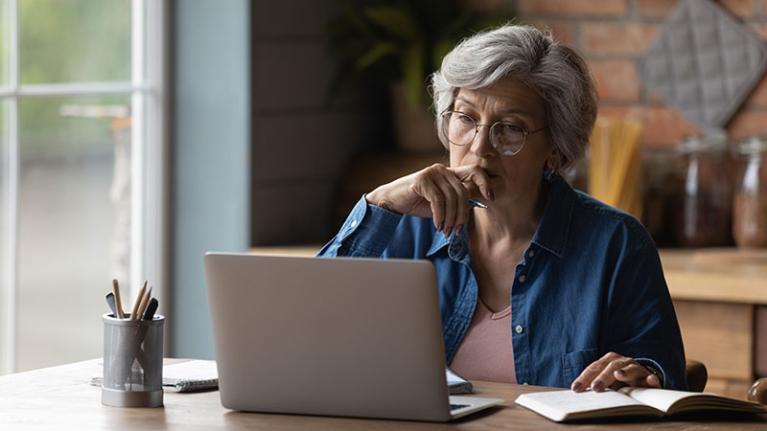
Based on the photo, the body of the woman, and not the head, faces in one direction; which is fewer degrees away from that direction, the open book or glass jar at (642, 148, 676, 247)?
the open book

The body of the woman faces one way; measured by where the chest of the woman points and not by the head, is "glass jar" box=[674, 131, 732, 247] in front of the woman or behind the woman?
behind

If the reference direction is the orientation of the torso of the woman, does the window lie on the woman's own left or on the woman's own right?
on the woman's own right

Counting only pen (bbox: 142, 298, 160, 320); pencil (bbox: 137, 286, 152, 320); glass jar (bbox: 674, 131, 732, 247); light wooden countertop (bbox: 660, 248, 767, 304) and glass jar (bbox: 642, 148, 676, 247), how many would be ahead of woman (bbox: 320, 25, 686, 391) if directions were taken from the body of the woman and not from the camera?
2

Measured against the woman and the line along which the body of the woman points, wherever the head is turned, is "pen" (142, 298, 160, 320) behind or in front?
in front

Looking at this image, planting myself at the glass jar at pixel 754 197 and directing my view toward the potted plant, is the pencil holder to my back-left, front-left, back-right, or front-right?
front-left

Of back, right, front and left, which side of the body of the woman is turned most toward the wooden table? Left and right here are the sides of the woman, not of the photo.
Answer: front

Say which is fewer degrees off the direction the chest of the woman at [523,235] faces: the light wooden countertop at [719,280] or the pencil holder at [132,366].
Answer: the pencil holder

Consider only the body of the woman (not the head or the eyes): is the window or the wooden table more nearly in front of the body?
the wooden table

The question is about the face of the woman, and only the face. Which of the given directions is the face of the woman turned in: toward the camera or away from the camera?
toward the camera

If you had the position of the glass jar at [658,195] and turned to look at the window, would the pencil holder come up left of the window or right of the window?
left

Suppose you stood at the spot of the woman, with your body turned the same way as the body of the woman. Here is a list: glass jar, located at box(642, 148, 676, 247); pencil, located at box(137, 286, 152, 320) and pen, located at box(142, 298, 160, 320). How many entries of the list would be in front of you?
2

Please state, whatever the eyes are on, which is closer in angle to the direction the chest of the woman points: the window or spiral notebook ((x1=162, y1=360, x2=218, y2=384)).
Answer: the spiral notebook

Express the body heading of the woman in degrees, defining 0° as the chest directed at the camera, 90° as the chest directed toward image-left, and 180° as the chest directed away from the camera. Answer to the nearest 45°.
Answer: approximately 45°

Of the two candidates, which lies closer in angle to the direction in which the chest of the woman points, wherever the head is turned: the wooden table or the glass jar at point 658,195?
the wooden table

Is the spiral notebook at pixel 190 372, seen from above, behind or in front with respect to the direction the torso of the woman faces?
in front

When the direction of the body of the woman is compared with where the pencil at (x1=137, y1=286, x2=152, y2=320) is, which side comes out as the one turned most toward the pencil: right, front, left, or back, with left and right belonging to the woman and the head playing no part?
front

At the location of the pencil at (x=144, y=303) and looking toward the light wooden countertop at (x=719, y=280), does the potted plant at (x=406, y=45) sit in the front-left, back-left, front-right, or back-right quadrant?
front-left
